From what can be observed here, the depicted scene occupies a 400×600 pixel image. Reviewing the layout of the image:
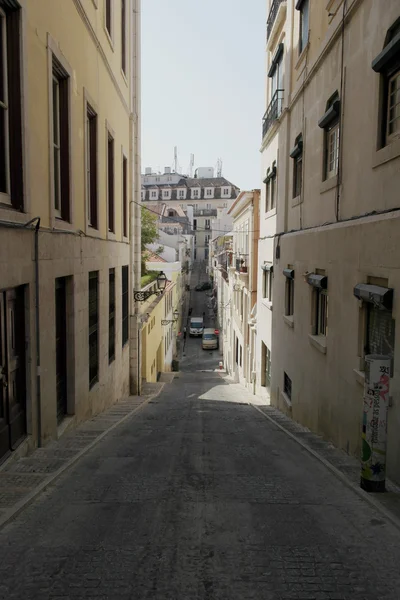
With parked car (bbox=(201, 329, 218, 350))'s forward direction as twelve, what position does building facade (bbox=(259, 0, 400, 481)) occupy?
The building facade is roughly at 12 o'clock from the parked car.

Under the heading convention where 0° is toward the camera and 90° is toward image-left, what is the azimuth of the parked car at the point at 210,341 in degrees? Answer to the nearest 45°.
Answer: approximately 0°

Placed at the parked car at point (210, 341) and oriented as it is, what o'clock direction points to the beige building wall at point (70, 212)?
The beige building wall is roughly at 12 o'clock from the parked car.
